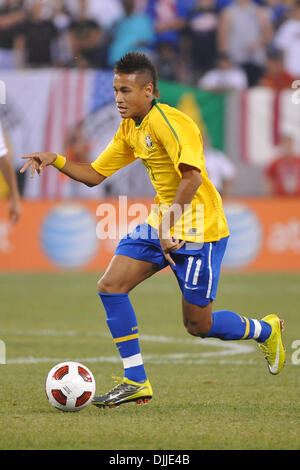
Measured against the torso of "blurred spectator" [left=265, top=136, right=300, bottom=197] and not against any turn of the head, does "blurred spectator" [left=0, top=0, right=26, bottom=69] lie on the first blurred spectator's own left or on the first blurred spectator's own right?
on the first blurred spectator's own right

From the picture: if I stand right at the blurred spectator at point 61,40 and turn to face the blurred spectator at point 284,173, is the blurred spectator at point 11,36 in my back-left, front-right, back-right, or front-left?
back-right

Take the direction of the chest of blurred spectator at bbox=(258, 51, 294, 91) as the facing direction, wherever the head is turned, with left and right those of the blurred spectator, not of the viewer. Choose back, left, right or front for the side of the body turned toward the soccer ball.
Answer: front

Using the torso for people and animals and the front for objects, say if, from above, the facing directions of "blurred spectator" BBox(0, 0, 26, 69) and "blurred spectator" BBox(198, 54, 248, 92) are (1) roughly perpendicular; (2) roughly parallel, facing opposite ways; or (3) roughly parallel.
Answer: roughly parallel

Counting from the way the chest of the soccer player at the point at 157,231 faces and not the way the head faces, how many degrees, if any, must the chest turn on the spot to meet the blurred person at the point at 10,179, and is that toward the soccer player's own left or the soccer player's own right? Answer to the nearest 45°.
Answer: approximately 90° to the soccer player's own right

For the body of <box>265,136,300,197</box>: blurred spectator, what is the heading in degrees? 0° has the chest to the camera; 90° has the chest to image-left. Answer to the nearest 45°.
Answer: approximately 0°

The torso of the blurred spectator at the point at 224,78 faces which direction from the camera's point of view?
toward the camera

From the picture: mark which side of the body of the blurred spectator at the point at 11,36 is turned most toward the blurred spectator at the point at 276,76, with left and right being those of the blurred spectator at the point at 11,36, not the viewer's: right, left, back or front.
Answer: left

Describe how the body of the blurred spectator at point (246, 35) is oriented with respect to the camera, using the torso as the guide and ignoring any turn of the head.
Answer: toward the camera

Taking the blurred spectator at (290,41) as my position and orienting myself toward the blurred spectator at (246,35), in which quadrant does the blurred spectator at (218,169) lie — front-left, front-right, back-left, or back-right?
front-left

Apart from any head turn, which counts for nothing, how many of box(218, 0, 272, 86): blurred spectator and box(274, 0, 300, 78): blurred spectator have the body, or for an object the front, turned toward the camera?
2

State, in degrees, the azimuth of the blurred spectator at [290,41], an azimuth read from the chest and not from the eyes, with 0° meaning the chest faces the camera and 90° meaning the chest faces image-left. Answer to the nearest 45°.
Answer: approximately 0°

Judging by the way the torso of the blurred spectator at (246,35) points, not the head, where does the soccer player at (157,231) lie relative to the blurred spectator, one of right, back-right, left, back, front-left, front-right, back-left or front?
front

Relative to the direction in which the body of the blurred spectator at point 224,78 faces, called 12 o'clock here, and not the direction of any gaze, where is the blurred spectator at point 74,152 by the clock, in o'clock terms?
the blurred spectator at point 74,152 is roughly at 2 o'clock from the blurred spectator at point 224,78.

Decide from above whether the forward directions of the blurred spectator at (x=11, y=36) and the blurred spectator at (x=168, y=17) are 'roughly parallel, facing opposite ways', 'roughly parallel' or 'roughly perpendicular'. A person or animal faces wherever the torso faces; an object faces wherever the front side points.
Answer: roughly parallel
